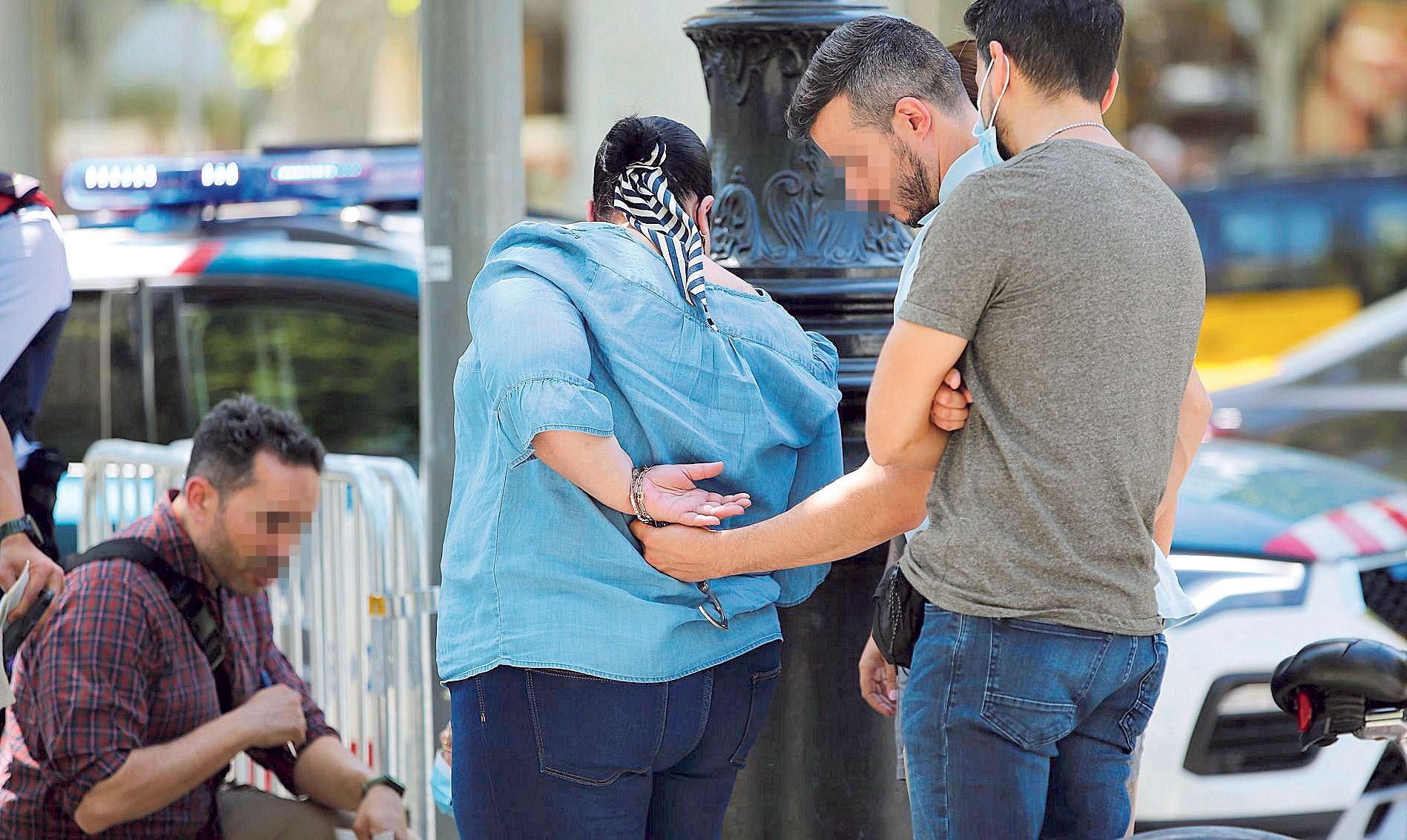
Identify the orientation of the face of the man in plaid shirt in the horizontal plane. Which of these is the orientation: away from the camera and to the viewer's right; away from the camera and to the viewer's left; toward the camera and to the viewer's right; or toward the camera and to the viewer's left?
toward the camera and to the viewer's right

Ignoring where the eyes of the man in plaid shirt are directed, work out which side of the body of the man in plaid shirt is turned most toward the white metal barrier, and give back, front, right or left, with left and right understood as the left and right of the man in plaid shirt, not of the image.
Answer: left

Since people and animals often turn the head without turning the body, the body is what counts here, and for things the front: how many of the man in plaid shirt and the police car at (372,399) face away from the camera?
0

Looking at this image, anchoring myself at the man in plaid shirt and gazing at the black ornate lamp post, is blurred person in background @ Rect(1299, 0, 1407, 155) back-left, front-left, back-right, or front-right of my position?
front-left

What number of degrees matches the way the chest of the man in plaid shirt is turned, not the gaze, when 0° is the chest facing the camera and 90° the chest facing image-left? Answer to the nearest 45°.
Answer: approximately 315°

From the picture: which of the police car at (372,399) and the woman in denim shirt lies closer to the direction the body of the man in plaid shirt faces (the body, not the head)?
the woman in denim shirt
